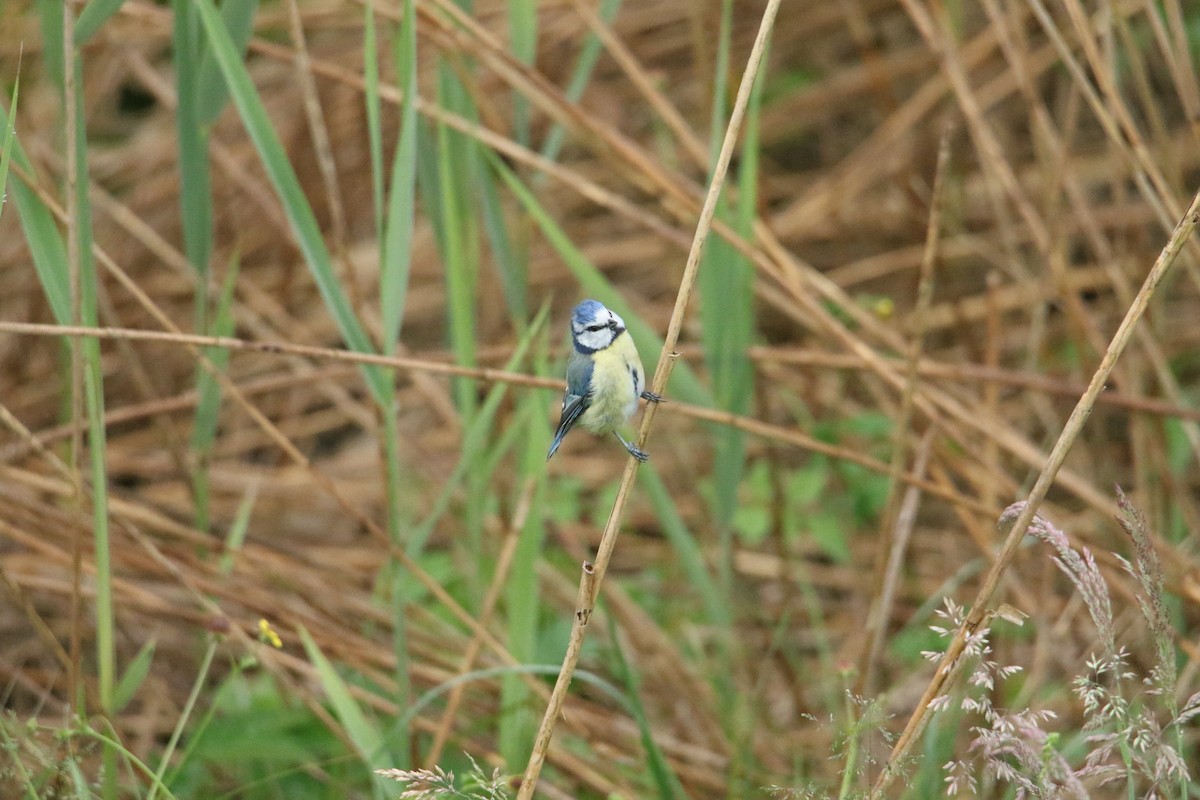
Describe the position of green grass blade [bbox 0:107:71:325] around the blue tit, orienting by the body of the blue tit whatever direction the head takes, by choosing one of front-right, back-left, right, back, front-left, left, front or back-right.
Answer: back-right

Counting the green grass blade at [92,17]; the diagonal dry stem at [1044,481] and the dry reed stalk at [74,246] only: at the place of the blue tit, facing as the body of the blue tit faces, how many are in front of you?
1

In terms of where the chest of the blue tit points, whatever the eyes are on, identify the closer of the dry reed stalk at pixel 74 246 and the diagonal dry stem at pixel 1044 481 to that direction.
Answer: the diagonal dry stem

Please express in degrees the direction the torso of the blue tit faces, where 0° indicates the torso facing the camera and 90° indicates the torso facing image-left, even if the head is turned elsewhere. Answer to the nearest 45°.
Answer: approximately 315°

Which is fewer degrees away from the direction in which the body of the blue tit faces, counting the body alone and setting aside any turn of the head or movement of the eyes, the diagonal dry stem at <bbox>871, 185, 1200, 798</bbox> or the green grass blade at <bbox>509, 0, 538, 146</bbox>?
the diagonal dry stem

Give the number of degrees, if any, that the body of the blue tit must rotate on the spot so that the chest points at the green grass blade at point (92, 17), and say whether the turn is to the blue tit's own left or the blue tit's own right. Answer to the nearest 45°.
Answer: approximately 135° to the blue tit's own right

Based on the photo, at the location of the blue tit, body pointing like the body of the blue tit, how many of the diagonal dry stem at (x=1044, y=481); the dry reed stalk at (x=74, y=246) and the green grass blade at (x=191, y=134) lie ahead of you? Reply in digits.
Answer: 1
